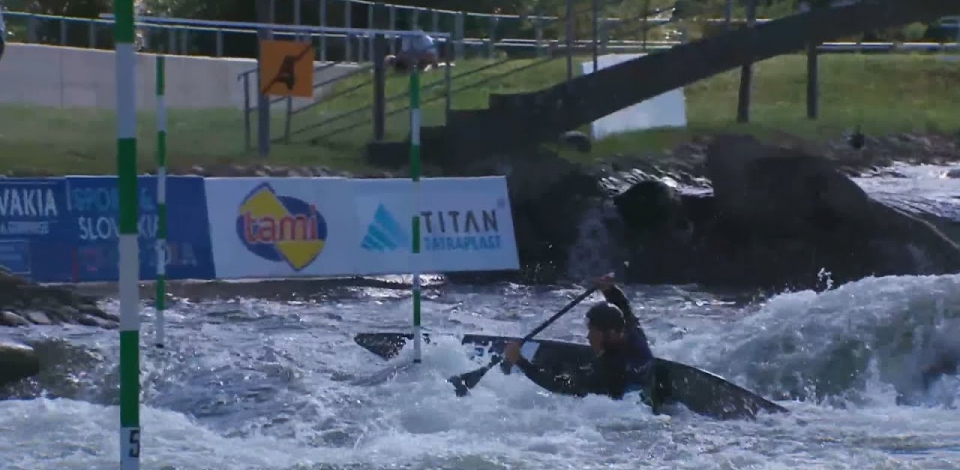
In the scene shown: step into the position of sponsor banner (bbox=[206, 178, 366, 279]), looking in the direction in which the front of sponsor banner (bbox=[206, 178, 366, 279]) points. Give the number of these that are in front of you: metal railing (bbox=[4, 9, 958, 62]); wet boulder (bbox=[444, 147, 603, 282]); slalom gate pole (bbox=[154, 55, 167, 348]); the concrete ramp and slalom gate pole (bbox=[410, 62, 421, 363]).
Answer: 2

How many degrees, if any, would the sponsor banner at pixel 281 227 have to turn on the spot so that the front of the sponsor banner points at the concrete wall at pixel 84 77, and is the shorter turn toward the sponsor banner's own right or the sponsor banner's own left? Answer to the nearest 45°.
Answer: approximately 180°

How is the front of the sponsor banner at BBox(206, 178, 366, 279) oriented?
toward the camera

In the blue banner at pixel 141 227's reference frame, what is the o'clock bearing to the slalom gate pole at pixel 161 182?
The slalom gate pole is roughly at 12 o'clock from the blue banner.

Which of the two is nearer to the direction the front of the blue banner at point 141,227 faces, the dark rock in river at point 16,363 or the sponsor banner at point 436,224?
the dark rock in river

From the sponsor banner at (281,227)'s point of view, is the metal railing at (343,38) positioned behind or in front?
behind

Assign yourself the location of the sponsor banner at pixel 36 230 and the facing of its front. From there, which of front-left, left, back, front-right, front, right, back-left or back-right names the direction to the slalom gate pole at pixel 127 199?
front

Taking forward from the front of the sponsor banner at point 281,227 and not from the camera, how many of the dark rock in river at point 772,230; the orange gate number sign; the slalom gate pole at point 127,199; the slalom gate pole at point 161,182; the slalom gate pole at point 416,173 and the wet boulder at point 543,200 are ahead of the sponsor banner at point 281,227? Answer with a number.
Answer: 3

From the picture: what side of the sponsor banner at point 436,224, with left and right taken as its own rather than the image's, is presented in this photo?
front

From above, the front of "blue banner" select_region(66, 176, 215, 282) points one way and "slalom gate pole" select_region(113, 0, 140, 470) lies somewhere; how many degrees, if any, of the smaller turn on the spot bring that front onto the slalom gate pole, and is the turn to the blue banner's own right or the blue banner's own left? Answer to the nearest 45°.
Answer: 0° — it already faces it

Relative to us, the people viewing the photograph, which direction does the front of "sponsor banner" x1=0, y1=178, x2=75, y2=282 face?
facing the viewer

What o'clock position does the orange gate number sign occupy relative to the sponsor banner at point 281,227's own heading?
The orange gate number sign is roughly at 6 o'clock from the sponsor banner.
